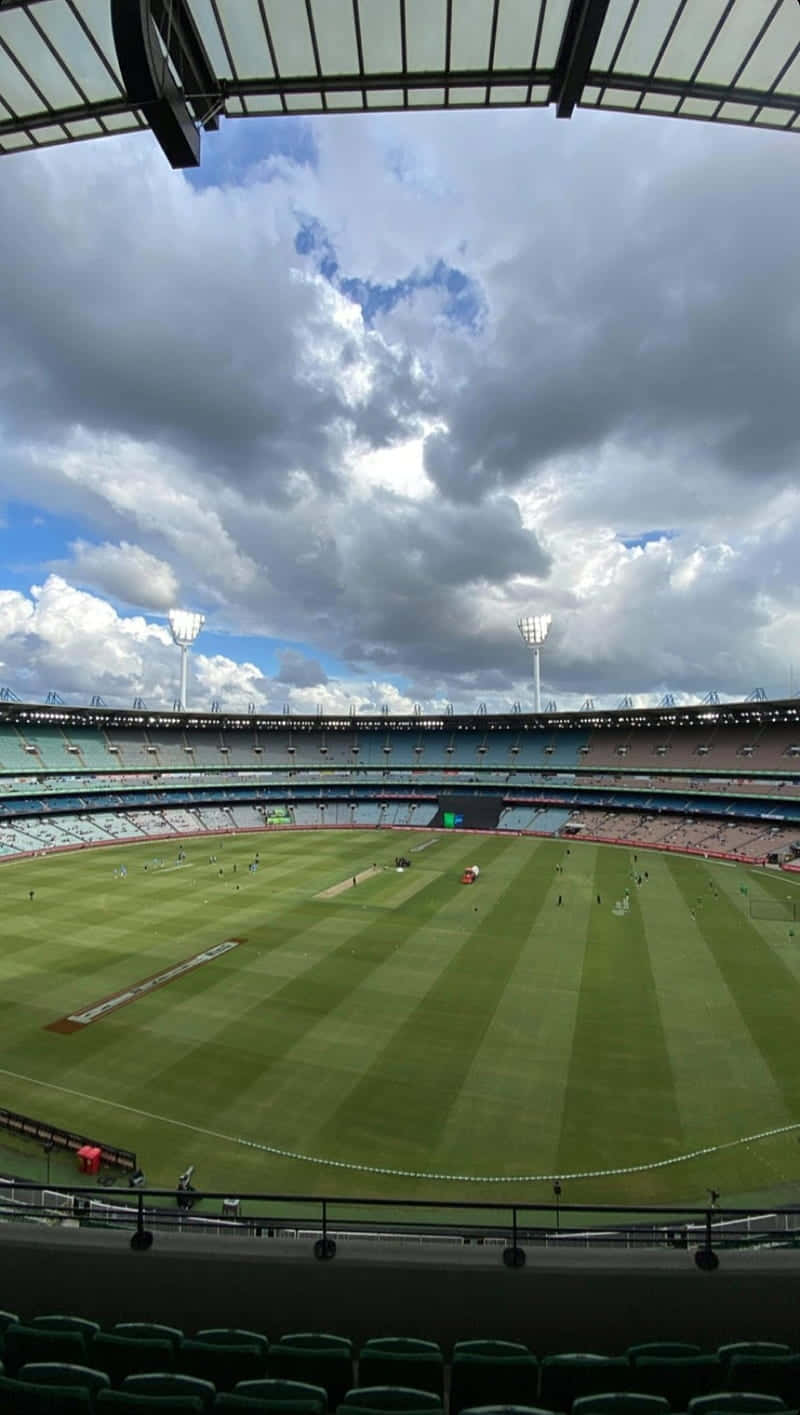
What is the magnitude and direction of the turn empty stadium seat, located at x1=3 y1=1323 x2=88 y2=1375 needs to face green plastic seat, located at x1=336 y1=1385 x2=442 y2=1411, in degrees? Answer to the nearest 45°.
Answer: approximately 135° to its right

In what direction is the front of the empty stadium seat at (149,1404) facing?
away from the camera

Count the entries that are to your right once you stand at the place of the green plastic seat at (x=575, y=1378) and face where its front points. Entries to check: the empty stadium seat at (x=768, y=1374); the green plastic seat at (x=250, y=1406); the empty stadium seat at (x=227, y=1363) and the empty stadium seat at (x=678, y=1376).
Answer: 2

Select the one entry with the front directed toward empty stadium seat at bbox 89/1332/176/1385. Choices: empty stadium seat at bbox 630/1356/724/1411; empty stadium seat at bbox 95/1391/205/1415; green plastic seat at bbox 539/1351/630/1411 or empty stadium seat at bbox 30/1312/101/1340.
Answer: empty stadium seat at bbox 95/1391/205/1415

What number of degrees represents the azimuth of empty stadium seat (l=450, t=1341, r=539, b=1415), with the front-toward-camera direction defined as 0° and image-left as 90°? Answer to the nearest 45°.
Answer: approximately 180°

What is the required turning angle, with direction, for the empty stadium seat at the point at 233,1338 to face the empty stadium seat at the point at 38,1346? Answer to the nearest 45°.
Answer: approximately 90° to its left

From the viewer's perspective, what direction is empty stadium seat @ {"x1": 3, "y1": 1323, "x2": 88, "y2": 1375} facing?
away from the camera

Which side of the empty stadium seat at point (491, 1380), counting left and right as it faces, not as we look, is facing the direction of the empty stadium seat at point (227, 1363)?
left

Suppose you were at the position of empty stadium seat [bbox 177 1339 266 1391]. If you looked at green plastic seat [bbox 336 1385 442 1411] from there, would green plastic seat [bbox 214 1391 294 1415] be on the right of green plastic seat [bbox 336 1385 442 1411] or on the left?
right

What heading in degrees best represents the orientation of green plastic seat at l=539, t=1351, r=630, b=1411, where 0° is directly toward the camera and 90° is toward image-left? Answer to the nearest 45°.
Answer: approximately 180°

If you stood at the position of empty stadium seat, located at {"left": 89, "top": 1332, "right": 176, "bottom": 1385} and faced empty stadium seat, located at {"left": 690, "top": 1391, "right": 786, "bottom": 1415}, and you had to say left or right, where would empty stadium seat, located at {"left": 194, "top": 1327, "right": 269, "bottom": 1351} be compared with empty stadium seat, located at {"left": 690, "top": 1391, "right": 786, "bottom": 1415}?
left

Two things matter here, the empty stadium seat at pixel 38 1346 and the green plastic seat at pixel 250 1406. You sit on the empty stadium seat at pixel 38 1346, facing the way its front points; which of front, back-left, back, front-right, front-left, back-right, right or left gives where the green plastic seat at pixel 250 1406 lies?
back-right

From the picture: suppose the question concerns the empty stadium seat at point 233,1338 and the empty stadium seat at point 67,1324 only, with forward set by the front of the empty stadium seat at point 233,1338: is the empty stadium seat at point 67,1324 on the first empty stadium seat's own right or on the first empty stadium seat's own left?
on the first empty stadium seat's own left
